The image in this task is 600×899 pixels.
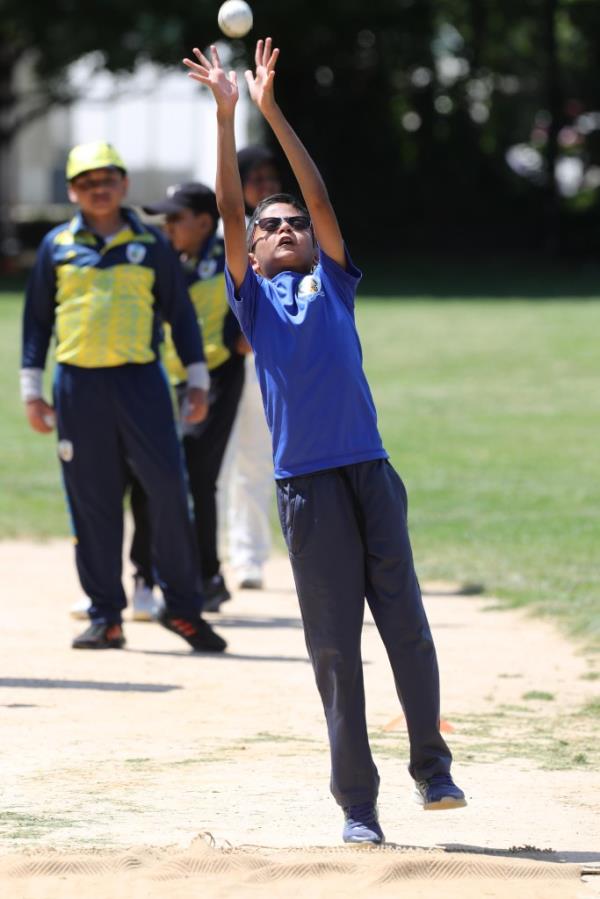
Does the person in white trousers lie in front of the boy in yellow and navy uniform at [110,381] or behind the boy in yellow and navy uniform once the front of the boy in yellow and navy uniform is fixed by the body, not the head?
behind

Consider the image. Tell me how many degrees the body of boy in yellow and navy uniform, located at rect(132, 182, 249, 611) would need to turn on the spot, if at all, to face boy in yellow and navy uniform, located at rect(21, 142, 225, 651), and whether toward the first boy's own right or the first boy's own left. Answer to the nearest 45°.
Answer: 0° — they already face them

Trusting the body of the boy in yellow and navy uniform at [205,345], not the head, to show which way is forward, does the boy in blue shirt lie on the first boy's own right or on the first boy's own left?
on the first boy's own left

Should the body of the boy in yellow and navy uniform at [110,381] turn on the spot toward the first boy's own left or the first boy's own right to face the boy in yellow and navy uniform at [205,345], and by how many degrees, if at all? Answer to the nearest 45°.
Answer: approximately 135° to the first boy's own left

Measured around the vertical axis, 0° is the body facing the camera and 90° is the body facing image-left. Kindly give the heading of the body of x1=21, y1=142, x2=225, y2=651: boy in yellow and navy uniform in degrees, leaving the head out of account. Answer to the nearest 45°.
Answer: approximately 0°
